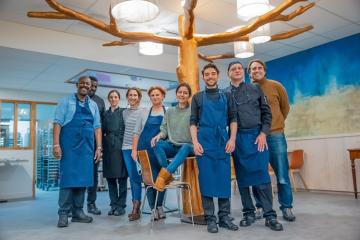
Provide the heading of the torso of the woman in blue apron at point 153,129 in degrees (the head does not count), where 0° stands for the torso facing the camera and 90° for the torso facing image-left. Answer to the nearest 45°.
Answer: approximately 0°

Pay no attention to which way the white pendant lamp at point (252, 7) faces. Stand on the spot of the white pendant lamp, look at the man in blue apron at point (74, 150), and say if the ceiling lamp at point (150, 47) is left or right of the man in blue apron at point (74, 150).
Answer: right

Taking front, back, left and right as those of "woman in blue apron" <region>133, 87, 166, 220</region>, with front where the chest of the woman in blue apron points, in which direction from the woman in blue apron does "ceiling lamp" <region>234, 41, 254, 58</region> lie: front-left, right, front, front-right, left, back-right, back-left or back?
back-left
